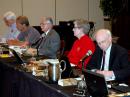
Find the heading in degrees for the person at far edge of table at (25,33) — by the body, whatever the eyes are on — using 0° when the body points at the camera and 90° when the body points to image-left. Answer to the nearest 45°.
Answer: approximately 45°

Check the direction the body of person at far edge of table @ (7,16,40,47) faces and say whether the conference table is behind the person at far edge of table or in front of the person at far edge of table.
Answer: in front

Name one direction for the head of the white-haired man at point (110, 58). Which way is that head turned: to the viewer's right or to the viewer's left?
to the viewer's left
